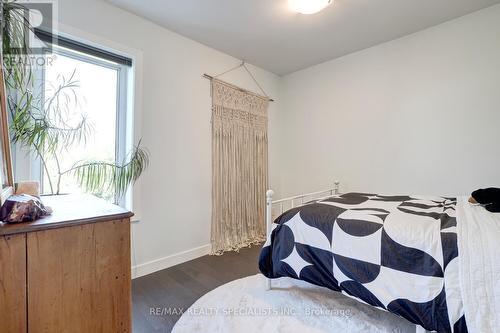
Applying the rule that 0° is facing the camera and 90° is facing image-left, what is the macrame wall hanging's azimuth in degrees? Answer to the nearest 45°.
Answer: approximately 315°

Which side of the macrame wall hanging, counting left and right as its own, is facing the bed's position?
front

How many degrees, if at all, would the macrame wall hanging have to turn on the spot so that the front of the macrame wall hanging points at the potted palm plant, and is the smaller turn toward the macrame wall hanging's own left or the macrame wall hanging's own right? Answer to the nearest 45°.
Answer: approximately 90° to the macrame wall hanging's own right

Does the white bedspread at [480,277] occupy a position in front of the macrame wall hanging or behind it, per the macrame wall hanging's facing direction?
in front

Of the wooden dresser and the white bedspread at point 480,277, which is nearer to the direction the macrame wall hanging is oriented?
the white bedspread

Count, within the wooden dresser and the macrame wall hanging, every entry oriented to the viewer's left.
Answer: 0

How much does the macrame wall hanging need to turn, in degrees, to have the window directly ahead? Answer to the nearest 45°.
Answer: approximately 90° to its right
